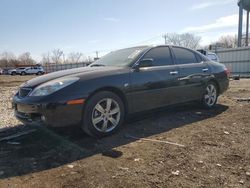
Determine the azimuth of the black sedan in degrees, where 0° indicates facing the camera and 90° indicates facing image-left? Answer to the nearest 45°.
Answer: approximately 45°
